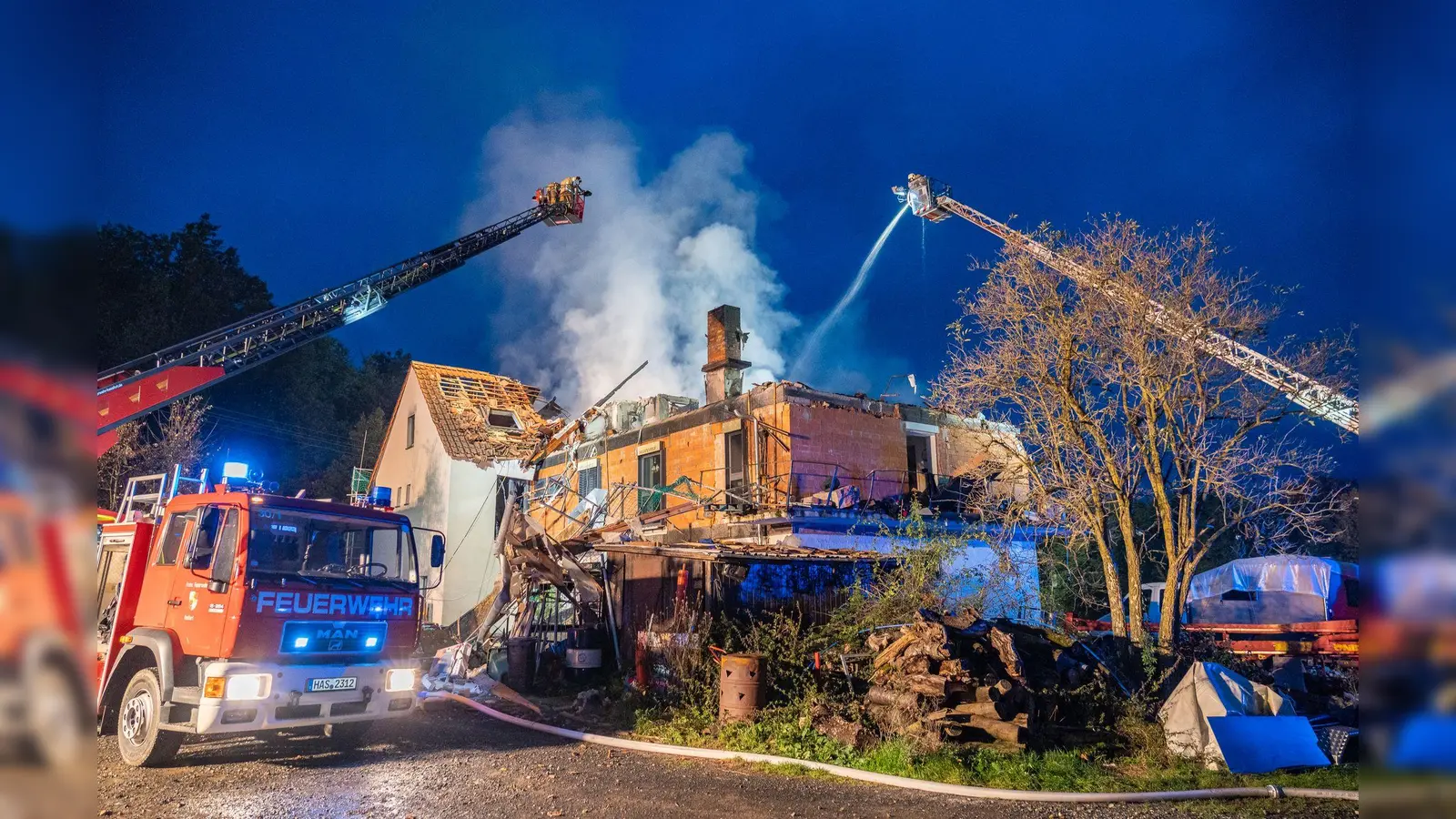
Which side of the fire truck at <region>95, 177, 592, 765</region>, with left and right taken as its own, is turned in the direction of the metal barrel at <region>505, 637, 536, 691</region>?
left

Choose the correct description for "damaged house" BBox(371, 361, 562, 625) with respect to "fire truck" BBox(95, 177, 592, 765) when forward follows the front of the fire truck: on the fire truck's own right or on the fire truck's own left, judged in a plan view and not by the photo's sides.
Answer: on the fire truck's own left

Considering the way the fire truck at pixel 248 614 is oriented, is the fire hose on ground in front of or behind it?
in front

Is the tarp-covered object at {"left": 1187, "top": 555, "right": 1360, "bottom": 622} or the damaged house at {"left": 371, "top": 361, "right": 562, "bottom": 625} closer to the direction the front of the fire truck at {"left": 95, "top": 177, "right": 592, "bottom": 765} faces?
the tarp-covered object

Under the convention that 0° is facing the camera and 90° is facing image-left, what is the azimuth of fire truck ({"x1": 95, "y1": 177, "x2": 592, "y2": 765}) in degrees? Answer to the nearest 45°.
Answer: approximately 315°

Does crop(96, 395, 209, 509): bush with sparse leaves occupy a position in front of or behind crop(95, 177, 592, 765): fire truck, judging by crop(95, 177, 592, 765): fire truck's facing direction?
behind

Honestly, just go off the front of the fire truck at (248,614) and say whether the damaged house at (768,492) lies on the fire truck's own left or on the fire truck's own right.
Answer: on the fire truck's own left
